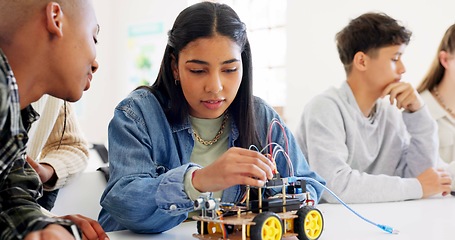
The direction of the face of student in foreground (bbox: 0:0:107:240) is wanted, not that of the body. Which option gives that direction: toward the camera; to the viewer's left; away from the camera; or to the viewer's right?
to the viewer's right

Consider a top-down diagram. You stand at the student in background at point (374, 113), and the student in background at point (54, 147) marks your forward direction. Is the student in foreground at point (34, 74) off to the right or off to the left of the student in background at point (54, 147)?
left

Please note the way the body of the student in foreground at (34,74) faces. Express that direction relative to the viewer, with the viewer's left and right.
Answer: facing to the right of the viewer

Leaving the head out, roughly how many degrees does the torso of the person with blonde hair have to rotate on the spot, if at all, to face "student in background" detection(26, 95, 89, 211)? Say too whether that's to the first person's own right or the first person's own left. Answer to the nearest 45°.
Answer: approximately 90° to the first person's own right
